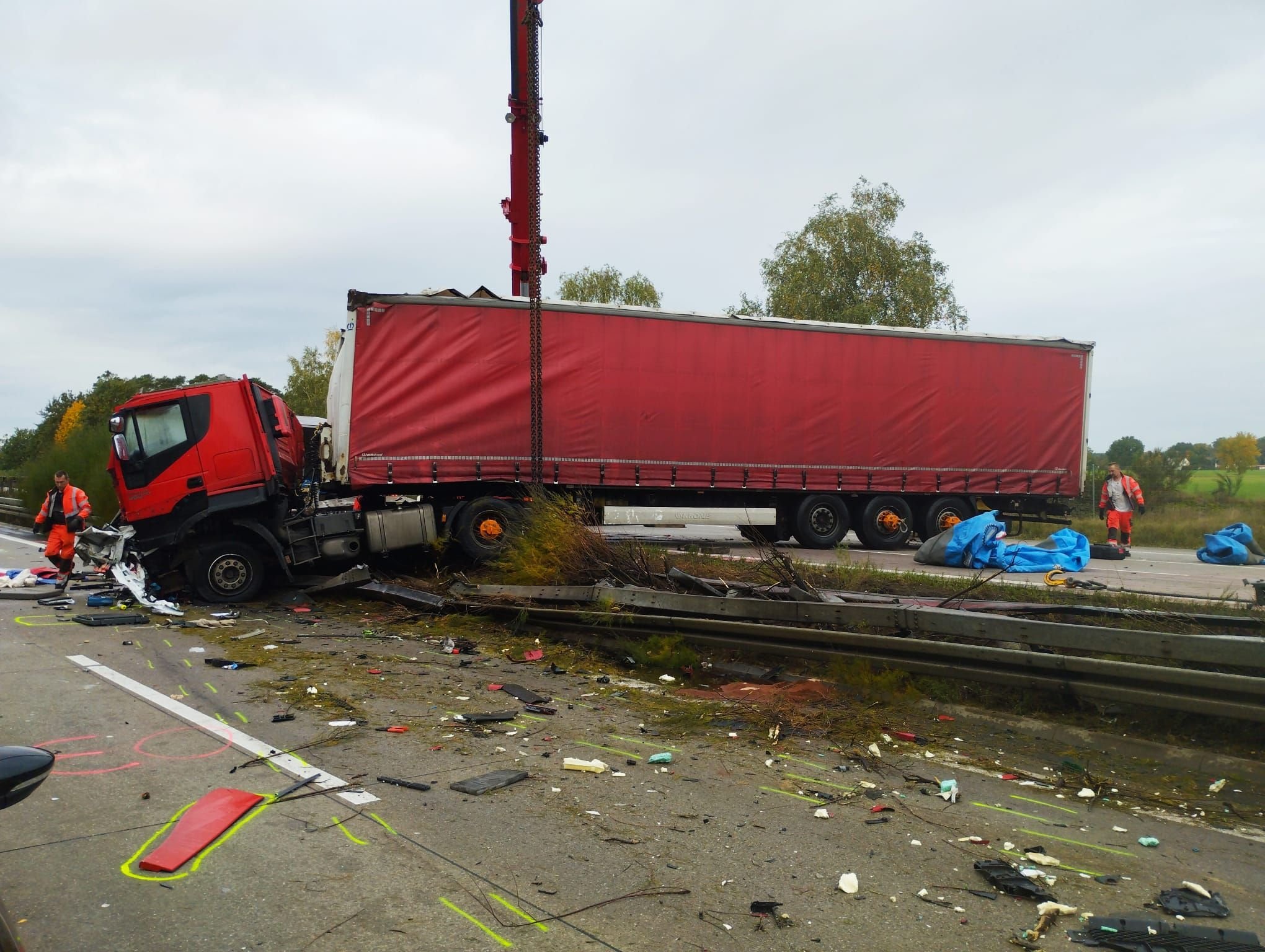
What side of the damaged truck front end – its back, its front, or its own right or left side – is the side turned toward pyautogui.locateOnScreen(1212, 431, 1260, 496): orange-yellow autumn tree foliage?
back

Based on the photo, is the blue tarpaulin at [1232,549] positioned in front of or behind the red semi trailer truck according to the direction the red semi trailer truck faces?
behind

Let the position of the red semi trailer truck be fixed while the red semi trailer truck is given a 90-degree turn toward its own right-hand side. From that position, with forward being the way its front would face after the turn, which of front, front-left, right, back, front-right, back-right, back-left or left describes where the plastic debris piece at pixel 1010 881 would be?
back

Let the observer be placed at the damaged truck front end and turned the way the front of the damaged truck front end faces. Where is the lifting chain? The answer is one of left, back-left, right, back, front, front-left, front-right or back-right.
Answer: back

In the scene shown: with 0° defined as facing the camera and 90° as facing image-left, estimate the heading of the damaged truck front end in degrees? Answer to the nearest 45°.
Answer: approximately 90°

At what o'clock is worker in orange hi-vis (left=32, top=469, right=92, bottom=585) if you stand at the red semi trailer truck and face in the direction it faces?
The worker in orange hi-vis is roughly at 12 o'clock from the red semi trailer truck.

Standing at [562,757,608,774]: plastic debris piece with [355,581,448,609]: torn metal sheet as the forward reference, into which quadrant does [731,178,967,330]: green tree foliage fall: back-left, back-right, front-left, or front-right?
front-right

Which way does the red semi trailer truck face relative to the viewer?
to the viewer's left

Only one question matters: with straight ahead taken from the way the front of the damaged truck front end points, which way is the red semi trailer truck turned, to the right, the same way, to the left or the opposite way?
the same way

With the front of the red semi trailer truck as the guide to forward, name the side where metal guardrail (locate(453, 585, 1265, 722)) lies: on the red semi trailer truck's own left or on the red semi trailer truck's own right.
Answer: on the red semi trailer truck's own left

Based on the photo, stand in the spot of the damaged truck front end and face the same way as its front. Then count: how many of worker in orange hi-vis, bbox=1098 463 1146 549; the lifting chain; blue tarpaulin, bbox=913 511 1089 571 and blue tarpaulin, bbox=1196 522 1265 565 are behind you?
4

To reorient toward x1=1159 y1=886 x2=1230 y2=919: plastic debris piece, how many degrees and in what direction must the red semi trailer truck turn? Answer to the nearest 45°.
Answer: approximately 90° to its left

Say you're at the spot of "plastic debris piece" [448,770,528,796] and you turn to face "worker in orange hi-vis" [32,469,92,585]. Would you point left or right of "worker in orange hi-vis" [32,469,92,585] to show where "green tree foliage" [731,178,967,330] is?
right

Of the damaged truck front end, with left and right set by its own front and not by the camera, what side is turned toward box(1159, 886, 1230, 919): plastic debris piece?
left

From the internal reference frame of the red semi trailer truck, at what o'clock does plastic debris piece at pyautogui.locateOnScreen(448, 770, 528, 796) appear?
The plastic debris piece is roughly at 9 o'clock from the red semi trailer truck.

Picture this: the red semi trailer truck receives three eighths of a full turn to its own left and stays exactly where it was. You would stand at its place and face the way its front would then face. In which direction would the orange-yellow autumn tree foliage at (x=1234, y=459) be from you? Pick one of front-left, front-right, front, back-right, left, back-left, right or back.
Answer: left

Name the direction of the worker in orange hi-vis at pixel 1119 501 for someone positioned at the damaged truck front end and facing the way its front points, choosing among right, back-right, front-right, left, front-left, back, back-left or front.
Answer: back
